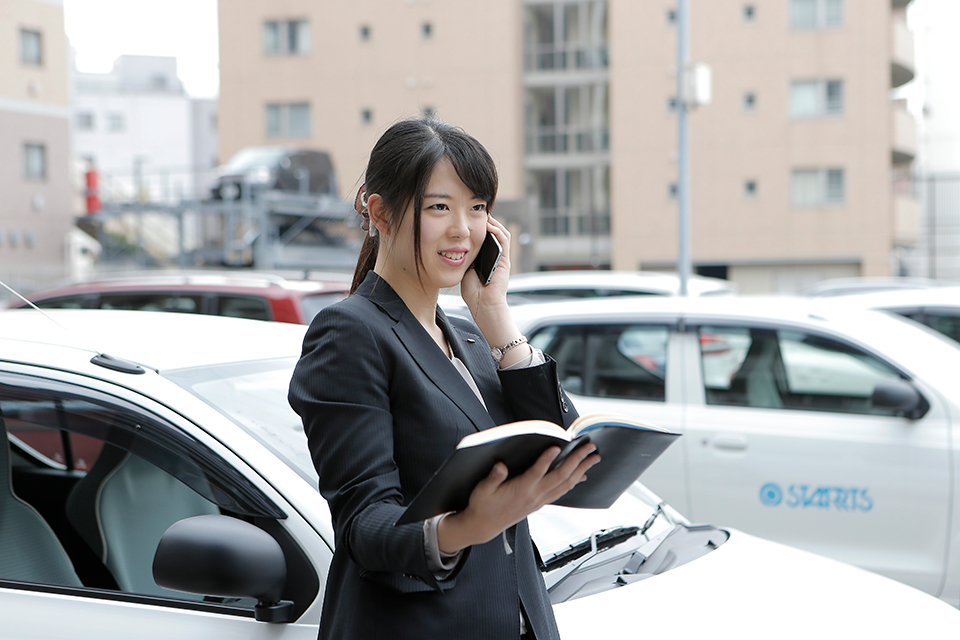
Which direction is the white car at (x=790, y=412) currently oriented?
to the viewer's right

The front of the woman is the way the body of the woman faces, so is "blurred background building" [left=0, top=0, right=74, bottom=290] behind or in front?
behind

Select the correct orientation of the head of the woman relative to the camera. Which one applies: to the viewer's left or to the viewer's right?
to the viewer's right

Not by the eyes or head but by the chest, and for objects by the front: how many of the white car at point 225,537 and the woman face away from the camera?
0

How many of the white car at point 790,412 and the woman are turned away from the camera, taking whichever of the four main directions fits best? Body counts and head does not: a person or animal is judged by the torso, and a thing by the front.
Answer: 0

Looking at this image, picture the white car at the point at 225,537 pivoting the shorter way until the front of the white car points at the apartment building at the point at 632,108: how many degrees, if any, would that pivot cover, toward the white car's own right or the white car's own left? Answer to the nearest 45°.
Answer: approximately 135° to the white car's own left

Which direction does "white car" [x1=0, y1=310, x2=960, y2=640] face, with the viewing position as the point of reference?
facing the viewer and to the right of the viewer
